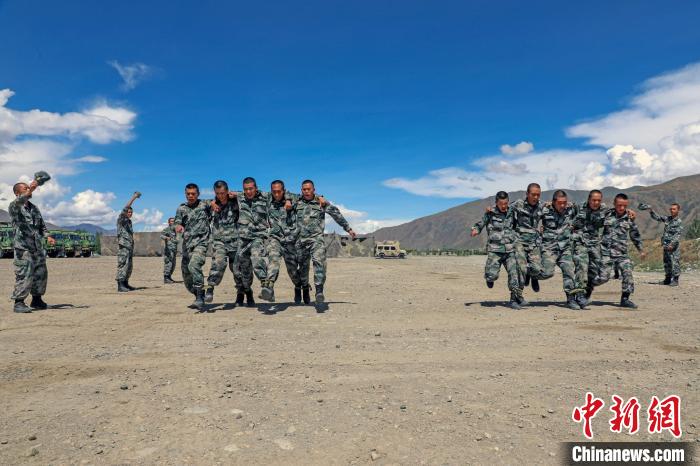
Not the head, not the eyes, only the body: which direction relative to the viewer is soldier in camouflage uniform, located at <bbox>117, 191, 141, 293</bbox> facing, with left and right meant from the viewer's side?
facing to the right of the viewer

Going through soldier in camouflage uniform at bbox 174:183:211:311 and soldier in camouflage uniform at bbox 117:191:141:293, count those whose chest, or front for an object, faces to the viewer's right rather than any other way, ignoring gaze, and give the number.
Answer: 1

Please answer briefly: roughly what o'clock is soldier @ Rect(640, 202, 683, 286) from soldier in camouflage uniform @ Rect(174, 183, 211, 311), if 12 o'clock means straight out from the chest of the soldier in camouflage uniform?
The soldier is roughly at 9 o'clock from the soldier in camouflage uniform.

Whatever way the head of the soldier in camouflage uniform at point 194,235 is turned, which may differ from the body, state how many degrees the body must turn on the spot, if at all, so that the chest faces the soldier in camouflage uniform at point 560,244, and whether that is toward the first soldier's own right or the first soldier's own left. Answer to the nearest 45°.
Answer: approximately 90° to the first soldier's own left

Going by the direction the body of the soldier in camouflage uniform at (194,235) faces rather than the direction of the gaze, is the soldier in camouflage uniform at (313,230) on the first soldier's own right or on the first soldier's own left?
on the first soldier's own left

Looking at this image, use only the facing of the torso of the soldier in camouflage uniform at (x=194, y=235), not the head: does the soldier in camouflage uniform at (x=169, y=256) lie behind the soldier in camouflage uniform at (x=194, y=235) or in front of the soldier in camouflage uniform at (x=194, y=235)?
behind

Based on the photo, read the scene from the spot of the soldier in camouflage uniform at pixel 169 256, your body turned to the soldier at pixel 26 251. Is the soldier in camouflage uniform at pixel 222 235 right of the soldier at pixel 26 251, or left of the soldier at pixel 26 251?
left

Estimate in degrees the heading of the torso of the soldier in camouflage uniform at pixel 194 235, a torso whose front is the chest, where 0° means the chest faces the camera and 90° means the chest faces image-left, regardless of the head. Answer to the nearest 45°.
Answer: approximately 0°

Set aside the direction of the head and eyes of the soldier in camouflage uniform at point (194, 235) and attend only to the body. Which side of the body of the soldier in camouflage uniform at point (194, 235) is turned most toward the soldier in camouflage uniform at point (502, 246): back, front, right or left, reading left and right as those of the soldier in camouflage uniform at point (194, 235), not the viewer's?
left

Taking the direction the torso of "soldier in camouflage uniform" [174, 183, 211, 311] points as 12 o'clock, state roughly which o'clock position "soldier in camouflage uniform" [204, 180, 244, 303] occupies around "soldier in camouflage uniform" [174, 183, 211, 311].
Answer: "soldier in camouflage uniform" [204, 180, 244, 303] is roughly at 10 o'clock from "soldier in camouflage uniform" [174, 183, 211, 311].

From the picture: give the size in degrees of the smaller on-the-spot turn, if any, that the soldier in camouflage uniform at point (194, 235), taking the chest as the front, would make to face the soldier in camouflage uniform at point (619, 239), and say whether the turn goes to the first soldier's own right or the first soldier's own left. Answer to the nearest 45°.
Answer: approximately 90° to the first soldier's own left
